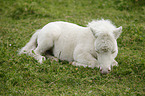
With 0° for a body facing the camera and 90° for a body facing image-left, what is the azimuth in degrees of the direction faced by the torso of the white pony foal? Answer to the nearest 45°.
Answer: approximately 315°
